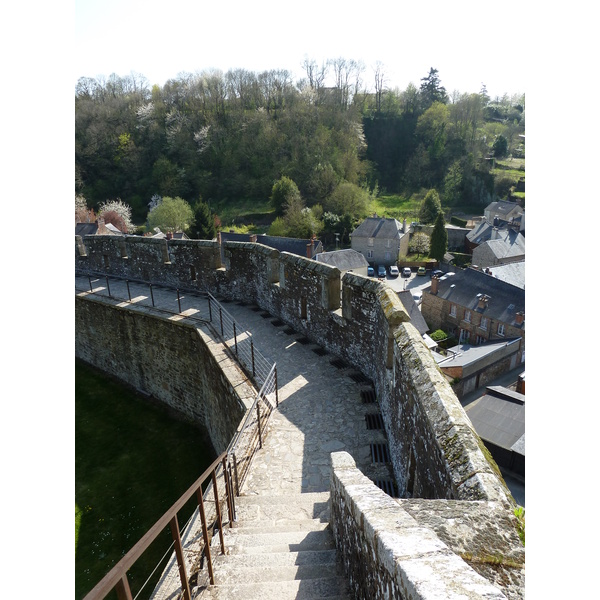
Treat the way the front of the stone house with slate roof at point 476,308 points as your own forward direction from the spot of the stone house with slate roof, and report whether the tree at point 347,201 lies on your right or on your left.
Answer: on your right

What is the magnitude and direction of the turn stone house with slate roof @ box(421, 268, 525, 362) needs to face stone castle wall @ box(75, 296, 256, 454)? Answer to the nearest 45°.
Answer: approximately 45° to its left

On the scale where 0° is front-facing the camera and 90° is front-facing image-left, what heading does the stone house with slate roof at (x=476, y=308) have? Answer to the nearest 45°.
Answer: approximately 45°

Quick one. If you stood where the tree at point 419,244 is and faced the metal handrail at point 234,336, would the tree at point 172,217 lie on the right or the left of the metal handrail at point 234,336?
right

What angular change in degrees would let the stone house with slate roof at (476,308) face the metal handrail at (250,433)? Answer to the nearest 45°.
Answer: approximately 45° to its left

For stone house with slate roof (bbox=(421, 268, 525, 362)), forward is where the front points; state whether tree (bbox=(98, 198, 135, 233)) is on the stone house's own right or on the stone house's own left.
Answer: on the stone house's own right

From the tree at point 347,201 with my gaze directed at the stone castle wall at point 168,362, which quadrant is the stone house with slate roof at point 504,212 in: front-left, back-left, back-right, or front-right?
back-left

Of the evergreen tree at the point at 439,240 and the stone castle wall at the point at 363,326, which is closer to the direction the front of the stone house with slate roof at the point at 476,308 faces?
the stone castle wall
